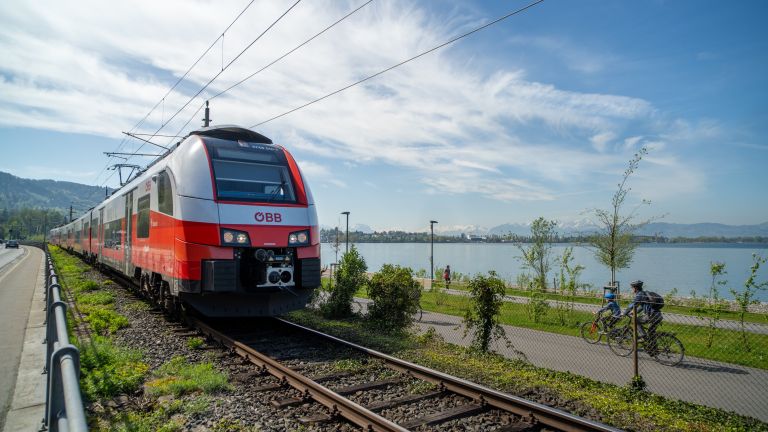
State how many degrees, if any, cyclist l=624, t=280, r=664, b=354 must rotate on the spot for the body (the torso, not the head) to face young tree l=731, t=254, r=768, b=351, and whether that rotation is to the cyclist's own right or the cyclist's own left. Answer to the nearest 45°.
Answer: approximately 90° to the cyclist's own right

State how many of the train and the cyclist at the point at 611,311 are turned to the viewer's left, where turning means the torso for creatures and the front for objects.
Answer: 1

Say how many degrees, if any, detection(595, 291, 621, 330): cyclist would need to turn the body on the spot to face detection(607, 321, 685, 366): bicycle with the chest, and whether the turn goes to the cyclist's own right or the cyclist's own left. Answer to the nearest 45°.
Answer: approximately 135° to the cyclist's own left

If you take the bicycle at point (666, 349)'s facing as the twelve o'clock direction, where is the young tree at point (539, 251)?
The young tree is roughly at 1 o'clock from the bicycle.

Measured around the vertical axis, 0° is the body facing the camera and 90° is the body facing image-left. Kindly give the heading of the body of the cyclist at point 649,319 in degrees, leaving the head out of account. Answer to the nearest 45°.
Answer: approximately 135°

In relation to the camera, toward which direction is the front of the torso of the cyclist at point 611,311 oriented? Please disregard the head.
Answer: to the viewer's left

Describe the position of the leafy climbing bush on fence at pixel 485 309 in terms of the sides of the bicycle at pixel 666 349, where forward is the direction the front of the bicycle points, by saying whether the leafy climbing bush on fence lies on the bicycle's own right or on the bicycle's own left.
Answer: on the bicycle's own left

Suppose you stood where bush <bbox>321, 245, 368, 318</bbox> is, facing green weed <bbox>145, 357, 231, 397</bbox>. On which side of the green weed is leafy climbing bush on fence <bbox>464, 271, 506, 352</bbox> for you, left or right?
left

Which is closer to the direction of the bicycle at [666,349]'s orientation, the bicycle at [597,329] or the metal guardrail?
the bicycle

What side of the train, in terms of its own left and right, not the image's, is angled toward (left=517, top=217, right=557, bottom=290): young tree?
left

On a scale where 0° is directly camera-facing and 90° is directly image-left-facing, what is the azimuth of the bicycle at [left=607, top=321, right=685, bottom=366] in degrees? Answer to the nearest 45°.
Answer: approximately 135°

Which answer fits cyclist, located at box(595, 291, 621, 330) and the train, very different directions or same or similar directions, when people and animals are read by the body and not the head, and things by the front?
very different directions
